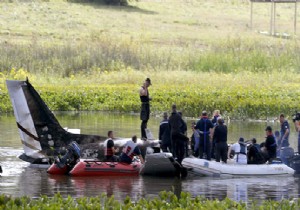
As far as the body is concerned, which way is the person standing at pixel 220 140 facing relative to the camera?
away from the camera

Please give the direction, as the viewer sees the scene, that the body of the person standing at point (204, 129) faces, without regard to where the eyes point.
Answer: away from the camera

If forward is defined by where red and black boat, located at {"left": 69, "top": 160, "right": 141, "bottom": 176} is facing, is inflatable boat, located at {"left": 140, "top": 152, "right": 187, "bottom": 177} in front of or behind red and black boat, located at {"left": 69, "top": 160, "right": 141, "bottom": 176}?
in front

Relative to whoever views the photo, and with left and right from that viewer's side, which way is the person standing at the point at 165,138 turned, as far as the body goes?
facing away from the viewer

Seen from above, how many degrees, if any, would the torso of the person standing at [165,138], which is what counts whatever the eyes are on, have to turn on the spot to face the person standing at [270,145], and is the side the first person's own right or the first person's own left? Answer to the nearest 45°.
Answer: approximately 90° to the first person's own right

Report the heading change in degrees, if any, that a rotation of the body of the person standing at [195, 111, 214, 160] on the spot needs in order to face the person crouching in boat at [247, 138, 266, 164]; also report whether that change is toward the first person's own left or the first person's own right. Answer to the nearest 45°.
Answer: approximately 90° to the first person's own right

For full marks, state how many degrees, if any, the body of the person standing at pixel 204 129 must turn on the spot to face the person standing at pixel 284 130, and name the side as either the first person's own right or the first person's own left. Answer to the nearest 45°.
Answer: approximately 45° to the first person's own right

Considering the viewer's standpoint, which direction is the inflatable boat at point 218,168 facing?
facing to the left of the viewer

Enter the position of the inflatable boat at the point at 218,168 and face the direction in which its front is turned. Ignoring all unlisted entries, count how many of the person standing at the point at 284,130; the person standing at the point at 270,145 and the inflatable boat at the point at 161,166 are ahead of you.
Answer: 1
